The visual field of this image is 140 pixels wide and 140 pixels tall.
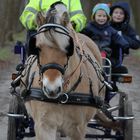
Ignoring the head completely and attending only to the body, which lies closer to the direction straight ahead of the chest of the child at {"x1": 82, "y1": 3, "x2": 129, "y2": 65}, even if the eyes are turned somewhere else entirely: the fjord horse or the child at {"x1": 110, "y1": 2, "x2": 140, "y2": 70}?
the fjord horse

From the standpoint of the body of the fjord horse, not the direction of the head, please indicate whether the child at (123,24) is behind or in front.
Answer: behind

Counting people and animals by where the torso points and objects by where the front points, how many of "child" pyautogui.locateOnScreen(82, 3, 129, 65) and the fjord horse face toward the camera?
2

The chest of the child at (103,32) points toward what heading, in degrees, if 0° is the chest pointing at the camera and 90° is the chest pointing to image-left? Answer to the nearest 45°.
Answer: approximately 0°

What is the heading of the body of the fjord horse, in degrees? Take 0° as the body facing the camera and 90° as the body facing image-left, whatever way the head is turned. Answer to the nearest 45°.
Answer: approximately 0°

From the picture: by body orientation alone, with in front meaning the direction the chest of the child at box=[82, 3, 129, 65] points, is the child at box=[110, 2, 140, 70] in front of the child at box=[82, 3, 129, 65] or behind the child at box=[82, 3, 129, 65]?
behind
